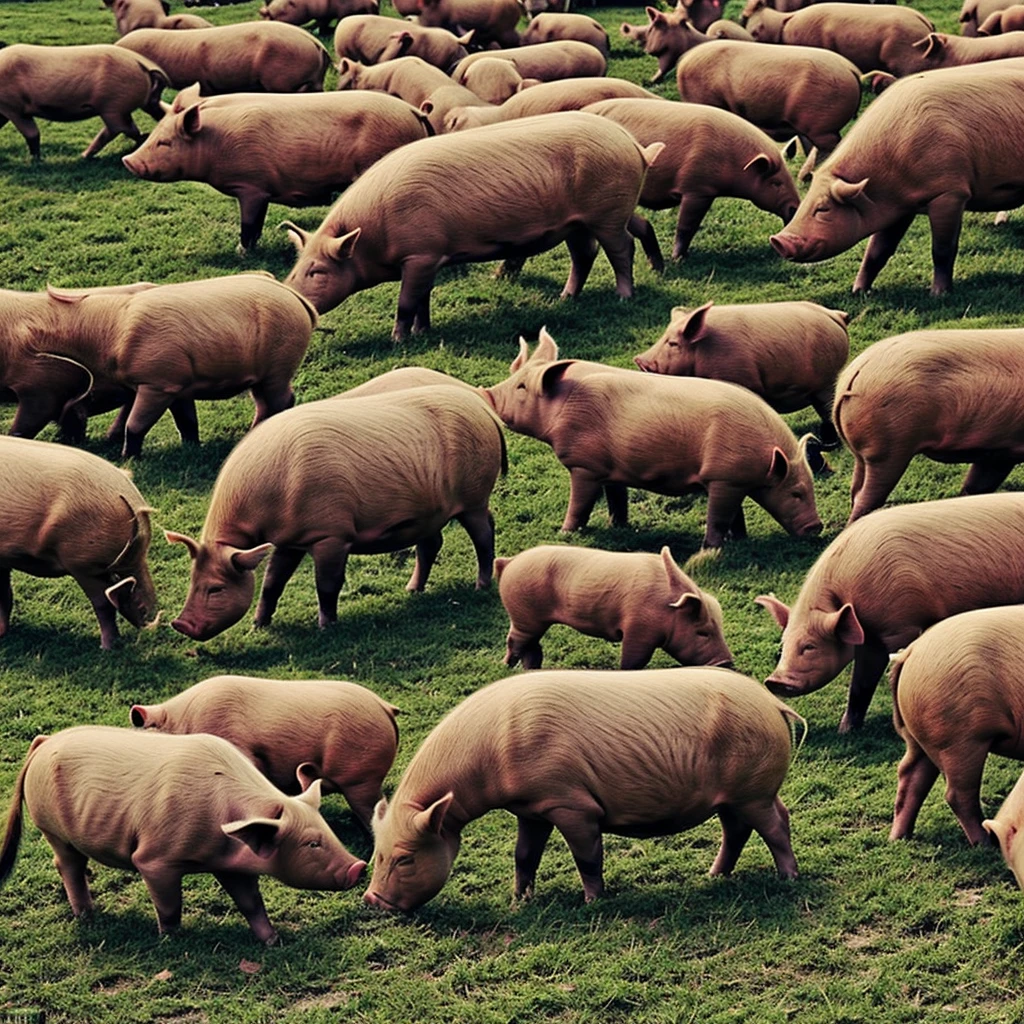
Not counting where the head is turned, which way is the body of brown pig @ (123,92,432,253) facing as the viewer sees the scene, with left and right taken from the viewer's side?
facing to the left of the viewer

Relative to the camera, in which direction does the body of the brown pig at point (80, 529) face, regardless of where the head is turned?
to the viewer's right

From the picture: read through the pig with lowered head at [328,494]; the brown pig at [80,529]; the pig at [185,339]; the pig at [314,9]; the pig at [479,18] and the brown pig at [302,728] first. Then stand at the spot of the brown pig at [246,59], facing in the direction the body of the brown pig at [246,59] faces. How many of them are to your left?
4

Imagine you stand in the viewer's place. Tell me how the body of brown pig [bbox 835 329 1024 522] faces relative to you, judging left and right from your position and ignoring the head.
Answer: facing to the right of the viewer

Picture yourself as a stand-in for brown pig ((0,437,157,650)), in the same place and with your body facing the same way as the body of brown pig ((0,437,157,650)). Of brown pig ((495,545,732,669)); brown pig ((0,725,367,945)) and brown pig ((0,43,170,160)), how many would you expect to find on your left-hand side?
1

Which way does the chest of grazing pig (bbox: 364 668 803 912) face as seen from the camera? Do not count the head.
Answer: to the viewer's left

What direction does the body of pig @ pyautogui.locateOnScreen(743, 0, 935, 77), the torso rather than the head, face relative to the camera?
to the viewer's left

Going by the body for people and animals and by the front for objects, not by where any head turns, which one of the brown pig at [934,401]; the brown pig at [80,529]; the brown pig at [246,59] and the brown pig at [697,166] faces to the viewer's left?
the brown pig at [246,59]

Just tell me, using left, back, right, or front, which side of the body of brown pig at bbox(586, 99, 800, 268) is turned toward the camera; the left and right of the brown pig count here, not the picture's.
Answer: right

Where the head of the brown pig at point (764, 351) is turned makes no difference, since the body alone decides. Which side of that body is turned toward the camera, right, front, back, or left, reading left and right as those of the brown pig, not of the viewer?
left

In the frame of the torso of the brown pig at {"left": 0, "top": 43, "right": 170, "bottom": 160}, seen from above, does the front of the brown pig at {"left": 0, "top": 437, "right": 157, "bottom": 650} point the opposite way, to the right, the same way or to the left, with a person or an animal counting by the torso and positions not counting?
the opposite way
